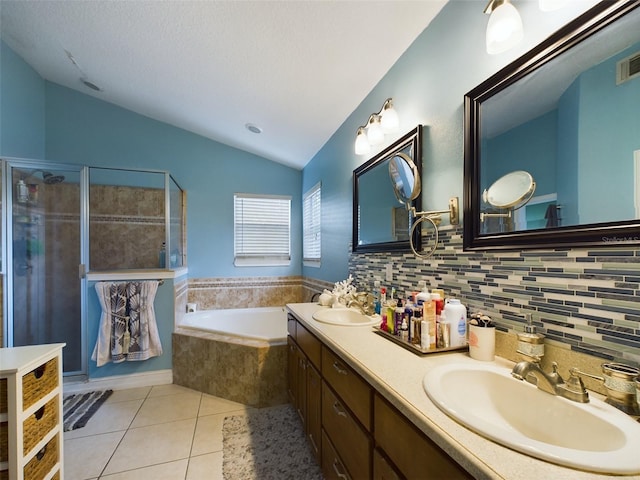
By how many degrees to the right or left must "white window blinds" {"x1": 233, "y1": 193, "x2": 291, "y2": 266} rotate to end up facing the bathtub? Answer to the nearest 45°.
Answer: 0° — it already faces it

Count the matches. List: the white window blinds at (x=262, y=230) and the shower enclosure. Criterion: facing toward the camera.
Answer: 2

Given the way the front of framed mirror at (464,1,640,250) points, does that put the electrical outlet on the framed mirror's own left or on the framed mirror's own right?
on the framed mirror's own right

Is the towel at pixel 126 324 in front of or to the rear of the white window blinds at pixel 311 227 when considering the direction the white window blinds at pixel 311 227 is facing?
in front

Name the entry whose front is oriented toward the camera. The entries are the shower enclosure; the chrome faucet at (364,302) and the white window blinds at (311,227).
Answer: the shower enclosure

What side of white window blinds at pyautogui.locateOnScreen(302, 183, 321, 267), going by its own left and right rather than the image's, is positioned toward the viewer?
left

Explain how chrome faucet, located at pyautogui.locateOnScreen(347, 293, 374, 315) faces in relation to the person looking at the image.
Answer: facing to the left of the viewer

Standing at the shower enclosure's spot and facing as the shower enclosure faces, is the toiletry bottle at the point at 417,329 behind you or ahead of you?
ahead

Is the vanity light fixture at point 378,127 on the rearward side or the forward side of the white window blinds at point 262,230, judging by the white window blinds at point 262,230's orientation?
on the forward side

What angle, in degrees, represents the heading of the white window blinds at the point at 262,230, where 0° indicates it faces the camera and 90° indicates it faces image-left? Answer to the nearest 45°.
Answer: approximately 0°

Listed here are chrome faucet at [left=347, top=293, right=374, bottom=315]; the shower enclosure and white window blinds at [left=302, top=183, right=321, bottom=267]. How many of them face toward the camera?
1

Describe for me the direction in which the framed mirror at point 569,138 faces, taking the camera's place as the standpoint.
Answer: facing the viewer and to the left of the viewer

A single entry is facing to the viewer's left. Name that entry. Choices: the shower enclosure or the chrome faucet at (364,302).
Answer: the chrome faucet

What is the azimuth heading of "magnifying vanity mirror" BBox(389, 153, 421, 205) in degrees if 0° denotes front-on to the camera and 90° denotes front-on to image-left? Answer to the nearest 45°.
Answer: approximately 45°
